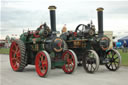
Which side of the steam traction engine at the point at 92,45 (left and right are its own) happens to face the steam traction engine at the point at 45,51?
right

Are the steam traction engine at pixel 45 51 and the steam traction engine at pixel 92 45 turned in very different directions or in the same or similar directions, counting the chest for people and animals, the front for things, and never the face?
same or similar directions

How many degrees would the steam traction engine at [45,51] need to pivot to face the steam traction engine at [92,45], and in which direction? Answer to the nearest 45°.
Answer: approximately 45° to its left

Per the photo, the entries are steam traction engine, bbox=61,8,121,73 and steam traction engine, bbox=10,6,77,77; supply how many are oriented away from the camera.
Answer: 0

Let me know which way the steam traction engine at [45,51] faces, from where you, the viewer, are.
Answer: facing the viewer and to the right of the viewer

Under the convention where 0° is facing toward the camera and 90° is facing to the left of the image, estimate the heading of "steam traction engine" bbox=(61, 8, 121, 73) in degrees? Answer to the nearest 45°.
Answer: approximately 315°
